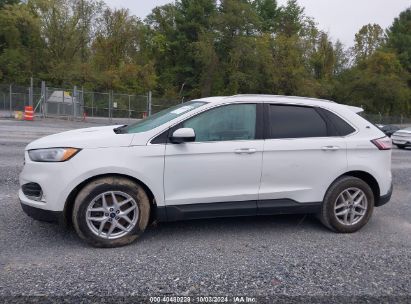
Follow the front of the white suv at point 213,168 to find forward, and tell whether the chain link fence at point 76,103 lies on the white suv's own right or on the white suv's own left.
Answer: on the white suv's own right

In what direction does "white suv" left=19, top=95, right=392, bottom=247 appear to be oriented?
to the viewer's left
